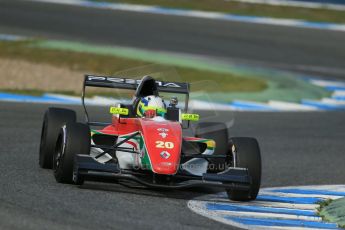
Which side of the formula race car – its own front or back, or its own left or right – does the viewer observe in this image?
front
